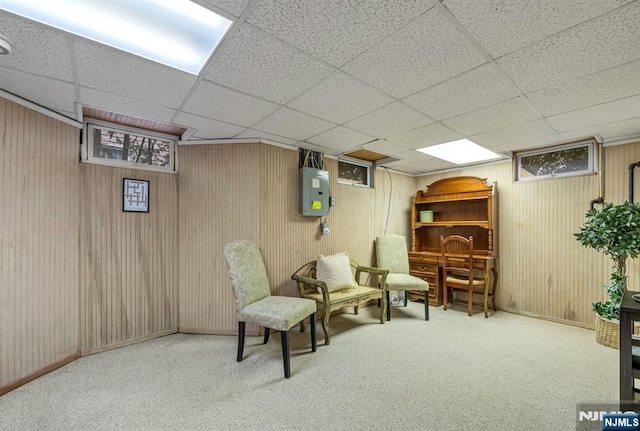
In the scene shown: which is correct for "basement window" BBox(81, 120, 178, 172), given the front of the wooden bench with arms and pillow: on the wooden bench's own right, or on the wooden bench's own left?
on the wooden bench's own right

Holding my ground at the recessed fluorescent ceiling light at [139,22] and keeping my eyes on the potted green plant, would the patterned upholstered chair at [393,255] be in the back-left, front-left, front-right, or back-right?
front-left

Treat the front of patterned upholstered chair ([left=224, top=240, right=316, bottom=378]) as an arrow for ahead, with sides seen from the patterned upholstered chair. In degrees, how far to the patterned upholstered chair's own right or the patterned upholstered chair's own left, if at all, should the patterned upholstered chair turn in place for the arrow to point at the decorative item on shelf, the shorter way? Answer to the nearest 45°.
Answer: approximately 90° to the patterned upholstered chair's own left

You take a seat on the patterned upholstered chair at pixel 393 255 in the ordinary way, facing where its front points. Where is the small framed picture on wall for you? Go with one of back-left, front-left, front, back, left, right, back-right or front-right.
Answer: right

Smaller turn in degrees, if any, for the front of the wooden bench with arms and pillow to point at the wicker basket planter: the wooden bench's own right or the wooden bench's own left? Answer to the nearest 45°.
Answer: approximately 45° to the wooden bench's own left

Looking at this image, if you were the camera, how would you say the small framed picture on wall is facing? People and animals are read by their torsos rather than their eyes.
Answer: facing the viewer and to the right of the viewer

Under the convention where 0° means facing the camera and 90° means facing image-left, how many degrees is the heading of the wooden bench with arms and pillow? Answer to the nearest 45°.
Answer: approximately 315°

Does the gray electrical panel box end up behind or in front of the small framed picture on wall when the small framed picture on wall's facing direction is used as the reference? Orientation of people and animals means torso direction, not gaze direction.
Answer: in front

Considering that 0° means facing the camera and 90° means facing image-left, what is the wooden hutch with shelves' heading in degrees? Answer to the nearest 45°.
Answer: approximately 45°

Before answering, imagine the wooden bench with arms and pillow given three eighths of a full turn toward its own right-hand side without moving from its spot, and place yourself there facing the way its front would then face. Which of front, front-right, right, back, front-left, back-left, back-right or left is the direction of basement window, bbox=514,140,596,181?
back
